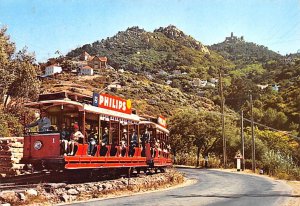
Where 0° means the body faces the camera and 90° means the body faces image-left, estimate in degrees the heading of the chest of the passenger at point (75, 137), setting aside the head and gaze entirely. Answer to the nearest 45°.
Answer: approximately 45°

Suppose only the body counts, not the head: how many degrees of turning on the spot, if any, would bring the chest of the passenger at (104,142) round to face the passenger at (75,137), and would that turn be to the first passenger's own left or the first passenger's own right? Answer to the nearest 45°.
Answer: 0° — they already face them

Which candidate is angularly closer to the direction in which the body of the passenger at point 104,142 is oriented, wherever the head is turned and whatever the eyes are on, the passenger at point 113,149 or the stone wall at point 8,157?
the stone wall

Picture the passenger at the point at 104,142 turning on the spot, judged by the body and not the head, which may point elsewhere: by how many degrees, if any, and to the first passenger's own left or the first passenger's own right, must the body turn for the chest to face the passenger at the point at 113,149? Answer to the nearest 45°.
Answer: approximately 180°

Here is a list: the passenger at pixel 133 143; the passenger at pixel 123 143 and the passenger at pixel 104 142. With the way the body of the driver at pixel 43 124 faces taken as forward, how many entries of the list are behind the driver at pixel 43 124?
3
